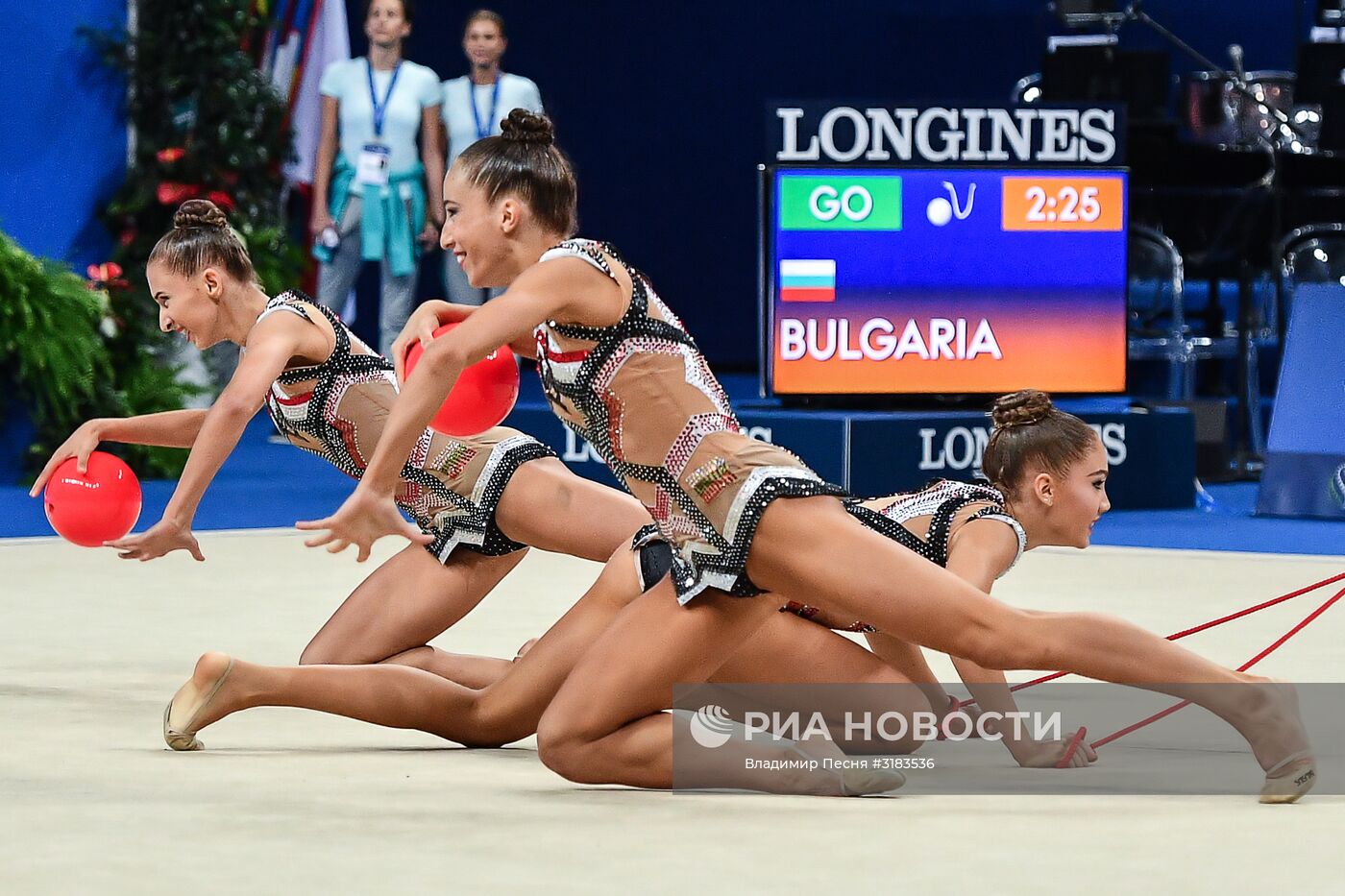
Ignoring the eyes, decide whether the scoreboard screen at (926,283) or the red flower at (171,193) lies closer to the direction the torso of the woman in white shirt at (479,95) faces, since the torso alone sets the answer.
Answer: the scoreboard screen

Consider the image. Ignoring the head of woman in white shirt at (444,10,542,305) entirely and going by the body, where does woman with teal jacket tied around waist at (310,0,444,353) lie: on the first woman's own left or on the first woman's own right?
on the first woman's own right

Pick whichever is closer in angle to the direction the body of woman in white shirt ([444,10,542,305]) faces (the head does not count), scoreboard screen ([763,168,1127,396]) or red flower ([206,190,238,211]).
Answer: the scoreboard screen

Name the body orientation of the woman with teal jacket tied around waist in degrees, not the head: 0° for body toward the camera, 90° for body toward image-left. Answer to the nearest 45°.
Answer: approximately 0°

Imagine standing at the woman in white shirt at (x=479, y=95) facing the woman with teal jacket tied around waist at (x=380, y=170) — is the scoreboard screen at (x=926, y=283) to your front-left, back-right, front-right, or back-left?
back-left

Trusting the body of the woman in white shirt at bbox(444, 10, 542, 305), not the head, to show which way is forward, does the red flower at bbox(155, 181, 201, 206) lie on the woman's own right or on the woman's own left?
on the woman's own right

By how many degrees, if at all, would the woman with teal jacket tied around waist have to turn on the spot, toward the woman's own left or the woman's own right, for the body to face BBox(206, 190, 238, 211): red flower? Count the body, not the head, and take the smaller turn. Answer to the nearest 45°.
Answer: approximately 90° to the woman's own right

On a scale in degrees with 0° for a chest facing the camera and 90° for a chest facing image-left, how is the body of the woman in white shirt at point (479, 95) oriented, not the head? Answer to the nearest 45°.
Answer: approximately 0°
